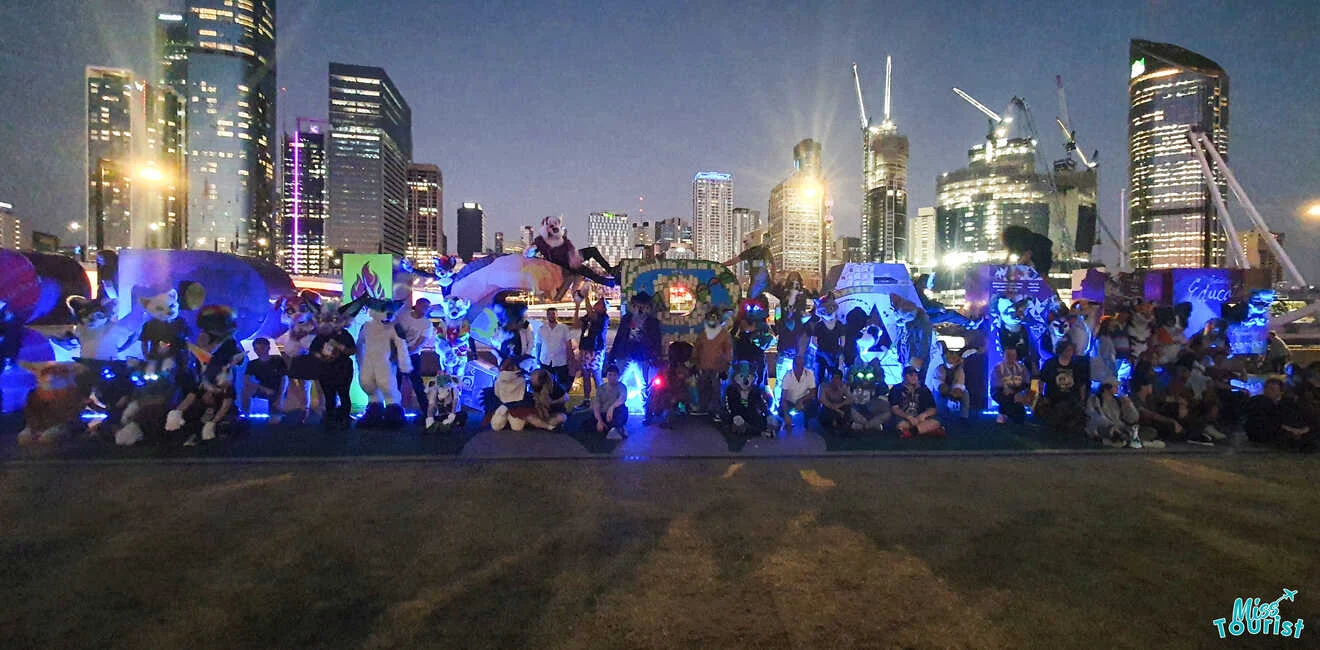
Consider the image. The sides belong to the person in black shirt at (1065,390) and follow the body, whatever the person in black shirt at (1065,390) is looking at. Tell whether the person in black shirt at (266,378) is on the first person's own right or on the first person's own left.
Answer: on the first person's own right

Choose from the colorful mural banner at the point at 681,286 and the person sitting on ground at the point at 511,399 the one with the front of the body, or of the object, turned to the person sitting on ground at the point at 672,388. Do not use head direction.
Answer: the colorful mural banner

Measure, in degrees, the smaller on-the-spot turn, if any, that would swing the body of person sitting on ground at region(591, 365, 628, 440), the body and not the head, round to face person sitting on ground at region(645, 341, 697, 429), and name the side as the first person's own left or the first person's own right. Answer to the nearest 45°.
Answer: approximately 135° to the first person's own left

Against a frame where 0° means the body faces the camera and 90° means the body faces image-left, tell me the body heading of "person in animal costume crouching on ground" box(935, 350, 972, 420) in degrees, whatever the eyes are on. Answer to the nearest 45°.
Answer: approximately 0°

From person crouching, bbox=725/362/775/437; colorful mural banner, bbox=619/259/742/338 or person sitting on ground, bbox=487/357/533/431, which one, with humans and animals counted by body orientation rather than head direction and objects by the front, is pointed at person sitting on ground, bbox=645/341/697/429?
the colorful mural banner

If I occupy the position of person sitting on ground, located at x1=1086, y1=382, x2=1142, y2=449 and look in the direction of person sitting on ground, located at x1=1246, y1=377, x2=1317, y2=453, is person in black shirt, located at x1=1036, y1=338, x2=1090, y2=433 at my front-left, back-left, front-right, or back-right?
back-left

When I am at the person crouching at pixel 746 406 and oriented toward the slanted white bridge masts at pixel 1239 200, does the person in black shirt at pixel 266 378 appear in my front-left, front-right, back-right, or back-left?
back-left
